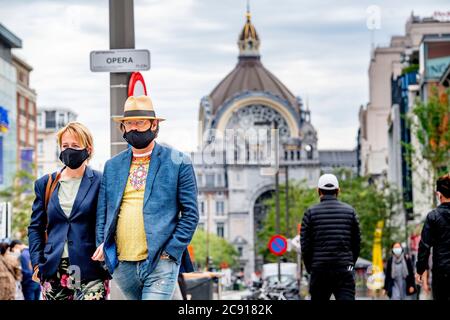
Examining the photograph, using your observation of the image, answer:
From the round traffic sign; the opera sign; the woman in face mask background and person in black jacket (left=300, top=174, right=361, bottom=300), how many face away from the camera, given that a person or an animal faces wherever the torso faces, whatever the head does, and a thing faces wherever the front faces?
1

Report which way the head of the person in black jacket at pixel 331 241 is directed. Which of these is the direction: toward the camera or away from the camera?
away from the camera

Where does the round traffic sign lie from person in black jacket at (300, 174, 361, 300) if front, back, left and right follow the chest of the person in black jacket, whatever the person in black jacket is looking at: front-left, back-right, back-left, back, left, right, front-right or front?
front

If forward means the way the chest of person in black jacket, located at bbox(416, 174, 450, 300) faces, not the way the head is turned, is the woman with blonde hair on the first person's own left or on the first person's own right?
on the first person's own left

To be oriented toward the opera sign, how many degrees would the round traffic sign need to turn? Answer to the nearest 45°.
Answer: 0° — it already faces it

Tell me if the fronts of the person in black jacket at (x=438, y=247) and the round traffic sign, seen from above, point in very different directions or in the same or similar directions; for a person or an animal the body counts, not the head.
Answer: very different directions

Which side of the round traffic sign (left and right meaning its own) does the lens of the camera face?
front

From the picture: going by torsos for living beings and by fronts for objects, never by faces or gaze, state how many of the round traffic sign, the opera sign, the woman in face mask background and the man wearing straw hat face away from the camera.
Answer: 0

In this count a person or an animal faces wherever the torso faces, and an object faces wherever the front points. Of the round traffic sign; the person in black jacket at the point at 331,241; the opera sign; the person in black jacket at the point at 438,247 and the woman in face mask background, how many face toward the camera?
3

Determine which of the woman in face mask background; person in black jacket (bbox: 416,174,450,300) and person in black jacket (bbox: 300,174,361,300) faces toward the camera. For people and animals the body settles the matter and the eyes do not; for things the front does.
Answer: the woman in face mask background

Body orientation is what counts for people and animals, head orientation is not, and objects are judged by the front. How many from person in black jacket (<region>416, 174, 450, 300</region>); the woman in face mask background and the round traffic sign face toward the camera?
2

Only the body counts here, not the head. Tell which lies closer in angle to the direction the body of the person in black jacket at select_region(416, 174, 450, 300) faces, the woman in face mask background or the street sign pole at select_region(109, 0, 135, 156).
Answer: the woman in face mask background

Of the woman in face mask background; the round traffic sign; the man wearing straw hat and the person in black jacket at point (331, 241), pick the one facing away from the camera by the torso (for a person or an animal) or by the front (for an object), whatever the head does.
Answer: the person in black jacket

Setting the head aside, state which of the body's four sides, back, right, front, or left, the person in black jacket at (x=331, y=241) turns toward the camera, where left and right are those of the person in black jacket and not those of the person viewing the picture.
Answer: back

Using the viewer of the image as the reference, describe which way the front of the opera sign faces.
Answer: facing the viewer
